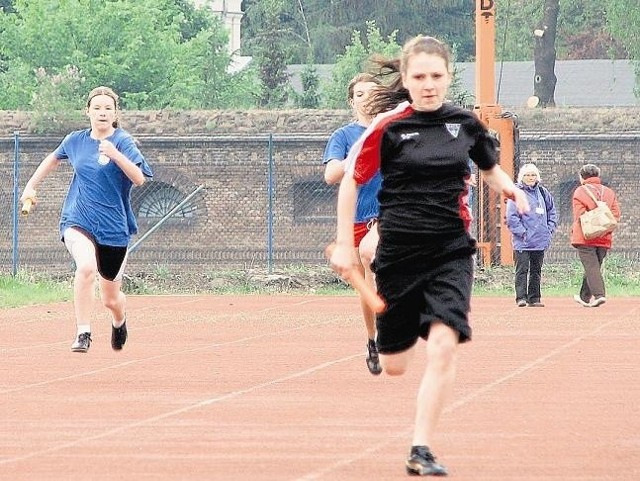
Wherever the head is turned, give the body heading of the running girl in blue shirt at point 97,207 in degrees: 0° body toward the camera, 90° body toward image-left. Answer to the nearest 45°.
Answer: approximately 0°

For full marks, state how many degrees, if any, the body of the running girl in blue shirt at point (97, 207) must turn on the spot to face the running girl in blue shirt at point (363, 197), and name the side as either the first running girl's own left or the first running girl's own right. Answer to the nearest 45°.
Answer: approximately 45° to the first running girl's own left

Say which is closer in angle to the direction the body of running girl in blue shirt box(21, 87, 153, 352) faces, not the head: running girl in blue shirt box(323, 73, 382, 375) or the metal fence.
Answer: the running girl in blue shirt

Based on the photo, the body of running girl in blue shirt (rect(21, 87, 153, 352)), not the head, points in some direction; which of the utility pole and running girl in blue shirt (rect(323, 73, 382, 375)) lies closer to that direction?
the running girl in blue shirt

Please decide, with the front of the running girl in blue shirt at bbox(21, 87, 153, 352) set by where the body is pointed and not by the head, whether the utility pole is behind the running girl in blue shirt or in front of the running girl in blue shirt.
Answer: behind

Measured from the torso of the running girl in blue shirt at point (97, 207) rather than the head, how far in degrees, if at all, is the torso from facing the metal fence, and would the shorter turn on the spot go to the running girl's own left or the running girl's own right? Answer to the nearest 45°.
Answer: approximately 180°
